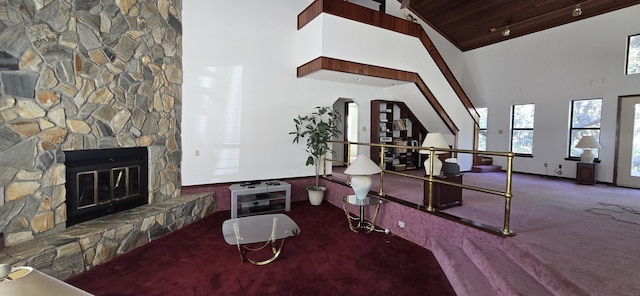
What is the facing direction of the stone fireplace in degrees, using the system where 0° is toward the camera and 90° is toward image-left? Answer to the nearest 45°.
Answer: approximately 315°

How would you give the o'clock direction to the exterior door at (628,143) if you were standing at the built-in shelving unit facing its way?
The exterior door is roughly at 9 o'clock from the built-in shelving unit.

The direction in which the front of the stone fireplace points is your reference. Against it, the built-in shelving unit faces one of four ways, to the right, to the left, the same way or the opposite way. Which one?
to the right

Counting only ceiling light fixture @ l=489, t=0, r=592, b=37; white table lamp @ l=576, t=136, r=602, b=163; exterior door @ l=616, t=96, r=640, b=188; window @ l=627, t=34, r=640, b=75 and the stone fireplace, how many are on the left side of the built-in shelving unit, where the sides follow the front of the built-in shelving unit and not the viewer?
4

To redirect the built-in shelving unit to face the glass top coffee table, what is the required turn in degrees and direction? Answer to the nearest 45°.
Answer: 0° — it already faces it

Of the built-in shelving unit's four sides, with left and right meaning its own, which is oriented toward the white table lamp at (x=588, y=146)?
left

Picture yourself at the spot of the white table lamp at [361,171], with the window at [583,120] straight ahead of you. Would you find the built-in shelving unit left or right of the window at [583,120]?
left

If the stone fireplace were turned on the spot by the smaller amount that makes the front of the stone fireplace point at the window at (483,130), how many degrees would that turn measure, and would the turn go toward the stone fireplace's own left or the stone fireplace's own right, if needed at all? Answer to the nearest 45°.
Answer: approximately 45° to the stone fireplace's own left

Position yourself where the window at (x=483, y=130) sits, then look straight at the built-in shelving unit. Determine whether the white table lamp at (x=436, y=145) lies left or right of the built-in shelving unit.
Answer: left

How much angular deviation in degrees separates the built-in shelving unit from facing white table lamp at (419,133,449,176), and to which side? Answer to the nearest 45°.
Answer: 0° — it already faces it

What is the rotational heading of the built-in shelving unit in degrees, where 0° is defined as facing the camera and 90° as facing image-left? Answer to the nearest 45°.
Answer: approximately 0°

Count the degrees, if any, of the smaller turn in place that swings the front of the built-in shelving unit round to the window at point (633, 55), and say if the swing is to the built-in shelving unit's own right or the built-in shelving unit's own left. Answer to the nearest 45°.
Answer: approximately 90° to the built-in shelving unit's own left
